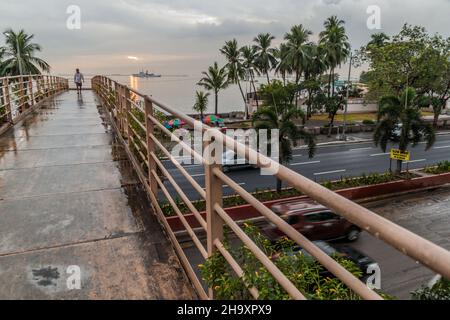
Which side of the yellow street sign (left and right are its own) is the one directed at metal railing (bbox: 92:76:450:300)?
front

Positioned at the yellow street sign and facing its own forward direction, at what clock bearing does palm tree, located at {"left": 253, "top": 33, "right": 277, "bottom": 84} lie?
The palm tree is roughly at 5 o'clock from the yellow street sign.

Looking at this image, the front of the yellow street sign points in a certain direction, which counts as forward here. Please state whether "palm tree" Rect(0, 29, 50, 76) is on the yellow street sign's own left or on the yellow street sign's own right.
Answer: on the yellow street sign's own right

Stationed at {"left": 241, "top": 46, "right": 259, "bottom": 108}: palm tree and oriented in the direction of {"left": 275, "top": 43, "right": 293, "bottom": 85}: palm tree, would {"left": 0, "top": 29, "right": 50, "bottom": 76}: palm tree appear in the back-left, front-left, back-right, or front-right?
back-right

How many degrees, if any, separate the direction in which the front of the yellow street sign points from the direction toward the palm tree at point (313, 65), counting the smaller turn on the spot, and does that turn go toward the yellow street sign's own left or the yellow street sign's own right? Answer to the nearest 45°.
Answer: approximately 180°

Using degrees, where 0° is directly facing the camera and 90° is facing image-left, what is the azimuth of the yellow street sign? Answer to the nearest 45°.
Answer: approximately 0°

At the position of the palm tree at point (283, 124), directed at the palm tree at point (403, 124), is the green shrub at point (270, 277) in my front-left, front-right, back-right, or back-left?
back-right

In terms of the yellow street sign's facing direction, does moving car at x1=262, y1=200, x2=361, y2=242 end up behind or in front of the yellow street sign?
in front

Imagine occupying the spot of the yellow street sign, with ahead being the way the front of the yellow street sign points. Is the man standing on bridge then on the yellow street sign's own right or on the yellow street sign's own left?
on the yellow street sign's own right

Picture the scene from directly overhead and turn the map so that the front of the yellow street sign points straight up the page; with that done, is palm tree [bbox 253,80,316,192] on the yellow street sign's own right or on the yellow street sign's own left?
on the yellow street sign's own right

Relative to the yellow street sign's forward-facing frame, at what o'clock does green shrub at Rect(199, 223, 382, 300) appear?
The green shrub is roughly at 12 o'clock from the yellow street sign.

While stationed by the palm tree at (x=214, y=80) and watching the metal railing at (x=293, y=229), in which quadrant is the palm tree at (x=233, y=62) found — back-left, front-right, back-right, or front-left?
back-left
